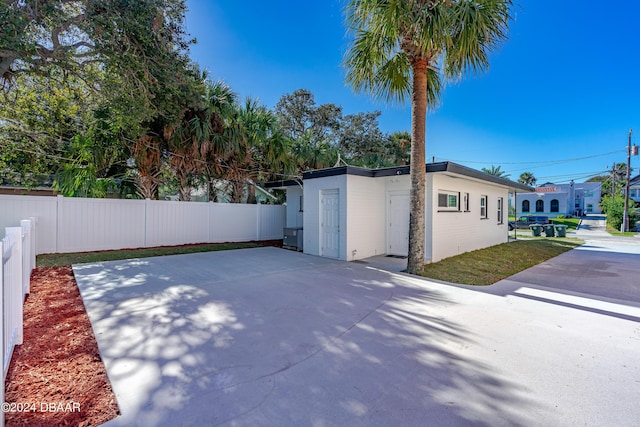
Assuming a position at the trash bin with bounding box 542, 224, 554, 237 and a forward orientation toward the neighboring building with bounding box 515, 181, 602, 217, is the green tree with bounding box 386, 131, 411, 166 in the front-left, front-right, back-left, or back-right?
back-left

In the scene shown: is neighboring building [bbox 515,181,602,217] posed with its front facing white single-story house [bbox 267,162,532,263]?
yes

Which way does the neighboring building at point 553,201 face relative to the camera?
toward the camera

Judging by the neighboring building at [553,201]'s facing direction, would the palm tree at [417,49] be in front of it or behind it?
in front

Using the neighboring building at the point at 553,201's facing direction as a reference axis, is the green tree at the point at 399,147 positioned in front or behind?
in front

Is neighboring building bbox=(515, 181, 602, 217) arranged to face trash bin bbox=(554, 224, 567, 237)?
yes

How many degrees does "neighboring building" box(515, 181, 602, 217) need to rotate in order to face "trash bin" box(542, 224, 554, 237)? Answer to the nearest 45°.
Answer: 0° — it already faces it

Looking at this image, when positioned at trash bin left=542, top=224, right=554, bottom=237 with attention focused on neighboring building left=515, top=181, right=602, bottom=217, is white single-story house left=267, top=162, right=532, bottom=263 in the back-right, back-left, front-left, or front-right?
back-left
